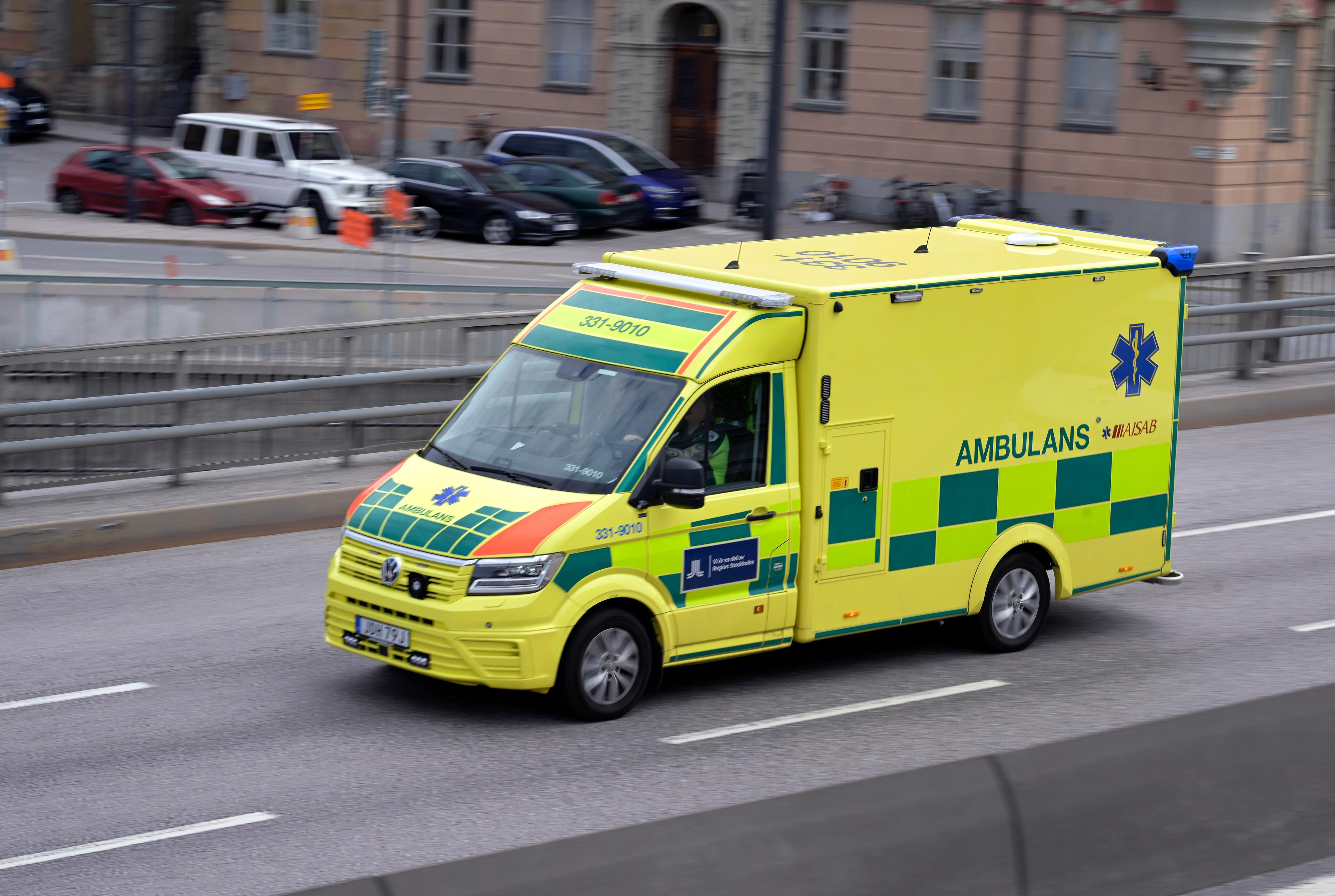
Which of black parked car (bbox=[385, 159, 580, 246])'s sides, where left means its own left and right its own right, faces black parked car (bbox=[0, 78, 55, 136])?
back

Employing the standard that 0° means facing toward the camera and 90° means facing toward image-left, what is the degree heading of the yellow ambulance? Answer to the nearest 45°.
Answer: approximately 45°

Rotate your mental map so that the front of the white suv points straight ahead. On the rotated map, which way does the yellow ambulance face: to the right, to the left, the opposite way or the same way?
to the right

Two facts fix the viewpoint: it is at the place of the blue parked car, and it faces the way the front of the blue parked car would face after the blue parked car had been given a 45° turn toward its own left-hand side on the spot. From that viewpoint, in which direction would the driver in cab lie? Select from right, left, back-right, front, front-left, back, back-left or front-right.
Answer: right

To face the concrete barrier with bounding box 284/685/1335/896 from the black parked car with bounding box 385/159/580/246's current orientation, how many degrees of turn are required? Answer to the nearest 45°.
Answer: approximately 45° to its right

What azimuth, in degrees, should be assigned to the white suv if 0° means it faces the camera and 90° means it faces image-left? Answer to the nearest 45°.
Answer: approximately 315°

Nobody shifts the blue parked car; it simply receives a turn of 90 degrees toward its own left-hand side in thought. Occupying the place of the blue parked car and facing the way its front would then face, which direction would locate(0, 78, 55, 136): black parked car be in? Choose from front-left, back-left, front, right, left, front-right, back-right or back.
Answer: left
